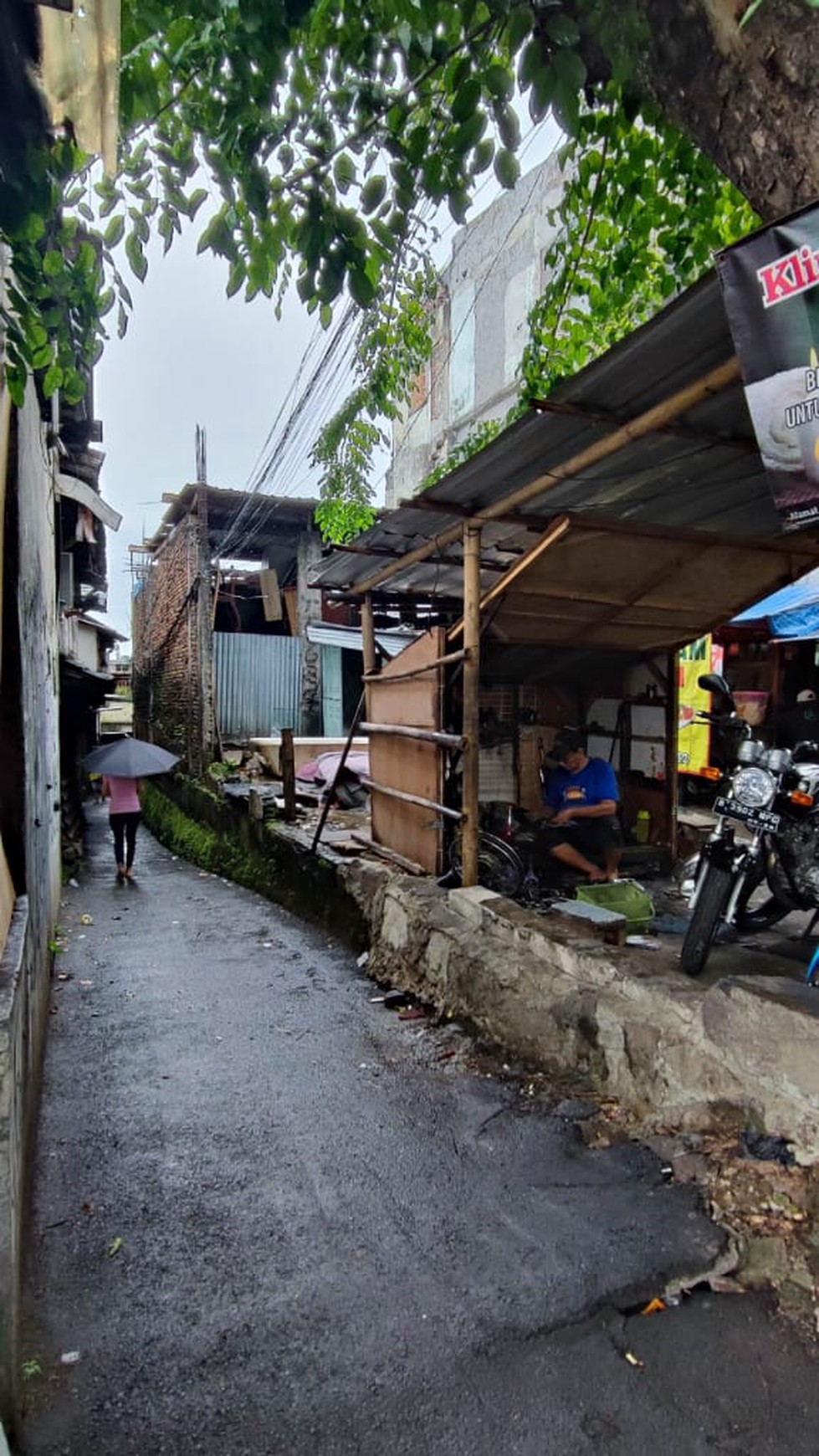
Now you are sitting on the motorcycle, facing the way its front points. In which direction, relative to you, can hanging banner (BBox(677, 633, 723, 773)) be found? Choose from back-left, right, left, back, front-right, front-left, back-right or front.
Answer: back-right

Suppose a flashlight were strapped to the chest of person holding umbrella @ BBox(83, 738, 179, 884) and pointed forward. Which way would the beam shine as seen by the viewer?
away from the camera

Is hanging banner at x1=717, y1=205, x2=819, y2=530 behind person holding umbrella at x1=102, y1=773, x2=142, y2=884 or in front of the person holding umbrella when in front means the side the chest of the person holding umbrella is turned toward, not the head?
behind

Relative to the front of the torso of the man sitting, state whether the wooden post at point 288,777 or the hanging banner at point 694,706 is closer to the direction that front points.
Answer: the wooden post

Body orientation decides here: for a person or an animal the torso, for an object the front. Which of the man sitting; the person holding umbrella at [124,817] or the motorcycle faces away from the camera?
the person holding umbrella

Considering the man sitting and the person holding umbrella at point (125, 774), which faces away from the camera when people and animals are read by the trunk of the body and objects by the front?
the person holding umbrella

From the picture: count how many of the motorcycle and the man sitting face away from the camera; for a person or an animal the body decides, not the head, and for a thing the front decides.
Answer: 0

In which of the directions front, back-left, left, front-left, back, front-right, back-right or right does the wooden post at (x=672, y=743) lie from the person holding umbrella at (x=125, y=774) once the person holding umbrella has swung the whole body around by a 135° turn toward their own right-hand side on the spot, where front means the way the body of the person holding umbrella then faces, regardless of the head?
front

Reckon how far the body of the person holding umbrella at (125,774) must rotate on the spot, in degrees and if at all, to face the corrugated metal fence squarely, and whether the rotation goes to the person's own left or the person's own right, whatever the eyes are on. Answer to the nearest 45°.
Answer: approximately 45° to the person's own right

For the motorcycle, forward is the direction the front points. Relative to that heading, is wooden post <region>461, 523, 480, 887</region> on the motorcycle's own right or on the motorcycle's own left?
on the motorcycle's own right
